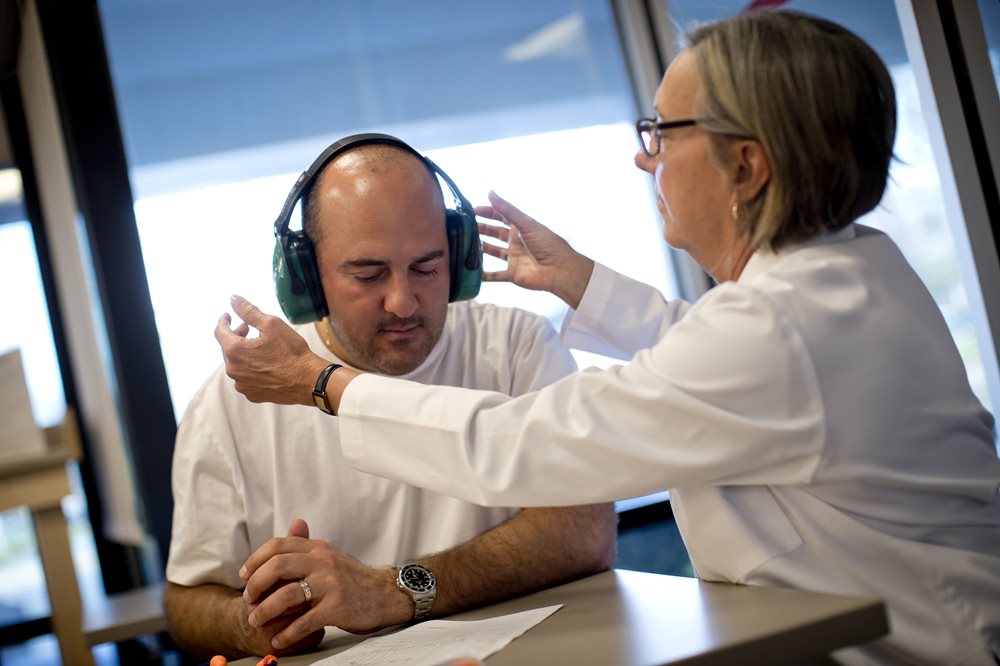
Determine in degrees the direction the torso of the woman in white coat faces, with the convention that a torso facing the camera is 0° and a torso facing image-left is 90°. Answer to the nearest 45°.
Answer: approximately 90°

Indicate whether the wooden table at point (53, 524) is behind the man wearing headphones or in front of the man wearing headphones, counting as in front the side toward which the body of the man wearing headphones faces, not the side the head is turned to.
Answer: behind

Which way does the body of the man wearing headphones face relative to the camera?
toward the camera

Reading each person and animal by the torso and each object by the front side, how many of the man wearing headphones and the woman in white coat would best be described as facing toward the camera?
1

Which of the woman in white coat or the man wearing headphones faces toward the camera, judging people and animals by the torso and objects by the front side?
the man wearing headphones

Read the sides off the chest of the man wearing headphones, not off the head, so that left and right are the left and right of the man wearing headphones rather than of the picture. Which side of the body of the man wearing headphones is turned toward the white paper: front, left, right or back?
front

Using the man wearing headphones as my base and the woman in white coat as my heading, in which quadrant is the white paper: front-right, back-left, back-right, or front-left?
front-right

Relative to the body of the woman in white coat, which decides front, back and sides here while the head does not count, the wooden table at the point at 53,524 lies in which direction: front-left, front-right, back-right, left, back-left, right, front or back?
front-right

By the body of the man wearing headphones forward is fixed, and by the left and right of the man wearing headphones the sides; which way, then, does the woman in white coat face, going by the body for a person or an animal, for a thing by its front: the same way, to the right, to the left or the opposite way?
to the right
